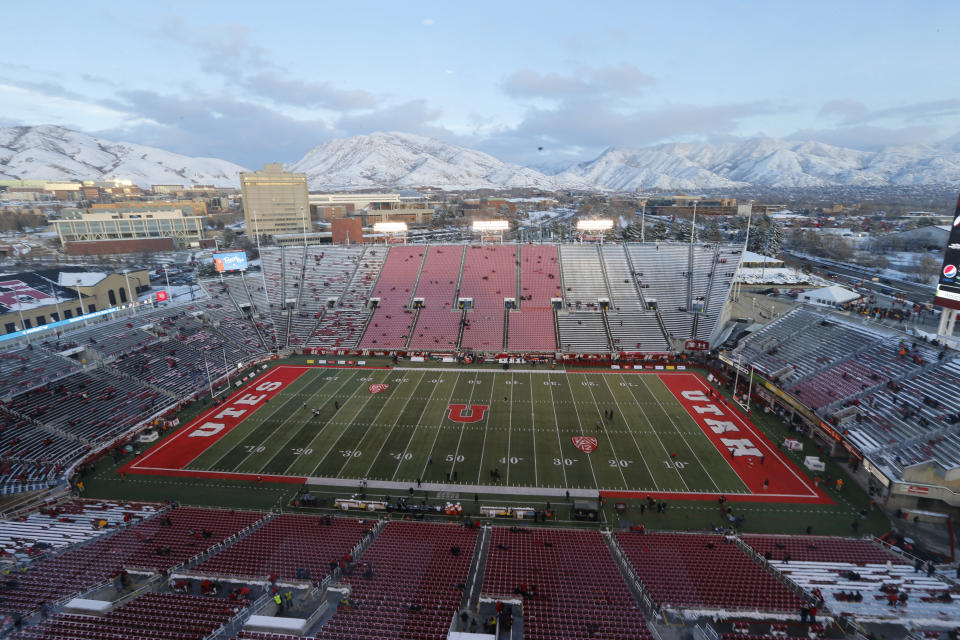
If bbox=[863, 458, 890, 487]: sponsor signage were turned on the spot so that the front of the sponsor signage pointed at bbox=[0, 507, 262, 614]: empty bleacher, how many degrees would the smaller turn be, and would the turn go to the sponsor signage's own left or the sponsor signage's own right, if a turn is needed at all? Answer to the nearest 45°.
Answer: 0° — it already faces it

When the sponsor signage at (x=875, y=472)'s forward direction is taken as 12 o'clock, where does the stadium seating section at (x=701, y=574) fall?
The stadium seating section is roughly at 11 o'clock from the sponsor signage.

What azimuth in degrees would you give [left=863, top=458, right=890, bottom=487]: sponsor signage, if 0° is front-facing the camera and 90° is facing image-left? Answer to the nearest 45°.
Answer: approximately 45°

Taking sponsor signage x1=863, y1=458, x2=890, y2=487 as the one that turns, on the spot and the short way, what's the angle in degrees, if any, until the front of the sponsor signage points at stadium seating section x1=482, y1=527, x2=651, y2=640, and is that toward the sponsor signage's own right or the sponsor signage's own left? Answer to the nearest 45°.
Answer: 0° — it already faces it

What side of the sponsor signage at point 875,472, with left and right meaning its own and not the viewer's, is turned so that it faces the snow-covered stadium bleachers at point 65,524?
front

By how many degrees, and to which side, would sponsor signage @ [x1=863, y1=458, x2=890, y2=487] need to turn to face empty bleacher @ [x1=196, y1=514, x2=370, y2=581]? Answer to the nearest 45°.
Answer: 0° — it already faces it

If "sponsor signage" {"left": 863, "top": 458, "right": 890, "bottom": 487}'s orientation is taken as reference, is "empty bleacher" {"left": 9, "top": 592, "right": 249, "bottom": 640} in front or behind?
in front
